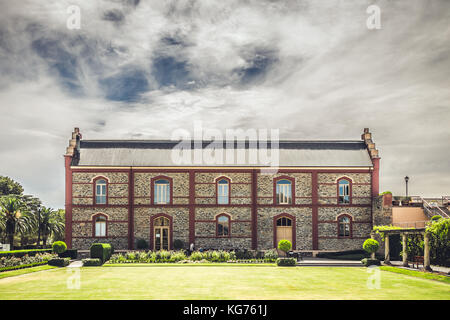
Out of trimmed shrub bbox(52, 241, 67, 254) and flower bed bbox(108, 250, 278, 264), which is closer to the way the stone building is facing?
the flower bed

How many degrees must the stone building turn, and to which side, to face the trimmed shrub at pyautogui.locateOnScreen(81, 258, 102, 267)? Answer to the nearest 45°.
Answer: approximately 45° to its right

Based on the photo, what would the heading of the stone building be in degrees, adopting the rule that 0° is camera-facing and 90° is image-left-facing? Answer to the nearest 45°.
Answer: approximately 0°
